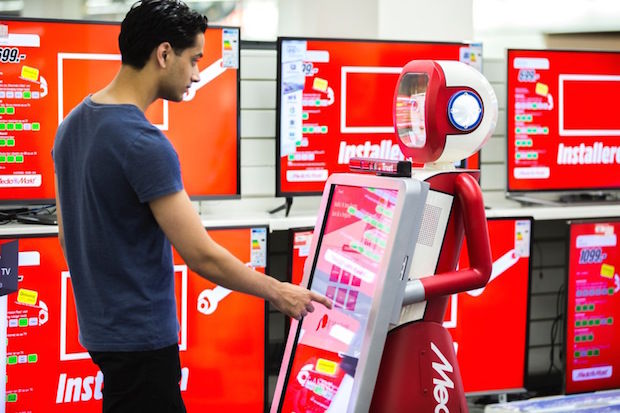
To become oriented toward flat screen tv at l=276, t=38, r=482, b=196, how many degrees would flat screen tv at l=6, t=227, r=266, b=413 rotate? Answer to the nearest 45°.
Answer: approximately 90° to its left

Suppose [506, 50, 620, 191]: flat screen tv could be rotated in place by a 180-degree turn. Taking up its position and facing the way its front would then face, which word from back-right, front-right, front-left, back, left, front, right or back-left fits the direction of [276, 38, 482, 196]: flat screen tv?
back-left

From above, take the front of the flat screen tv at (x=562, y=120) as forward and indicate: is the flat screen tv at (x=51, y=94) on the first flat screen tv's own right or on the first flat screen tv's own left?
on the first flat screen tv's own right

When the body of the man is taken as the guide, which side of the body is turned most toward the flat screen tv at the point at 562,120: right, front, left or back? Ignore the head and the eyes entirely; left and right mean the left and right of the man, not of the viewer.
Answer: front

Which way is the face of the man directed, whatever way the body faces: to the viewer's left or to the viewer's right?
to the viewer's right

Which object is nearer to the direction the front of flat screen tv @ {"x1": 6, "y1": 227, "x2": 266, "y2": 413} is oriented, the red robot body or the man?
the man

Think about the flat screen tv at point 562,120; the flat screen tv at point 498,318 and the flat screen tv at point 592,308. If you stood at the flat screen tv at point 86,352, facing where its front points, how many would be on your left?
3

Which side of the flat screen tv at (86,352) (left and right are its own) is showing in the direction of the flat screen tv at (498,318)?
left

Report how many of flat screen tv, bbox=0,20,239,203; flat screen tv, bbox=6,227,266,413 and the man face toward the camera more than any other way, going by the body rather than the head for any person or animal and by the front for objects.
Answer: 2

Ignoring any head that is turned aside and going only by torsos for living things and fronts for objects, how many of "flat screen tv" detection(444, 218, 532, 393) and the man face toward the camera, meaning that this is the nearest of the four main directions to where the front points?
1
